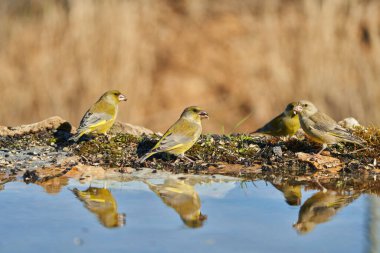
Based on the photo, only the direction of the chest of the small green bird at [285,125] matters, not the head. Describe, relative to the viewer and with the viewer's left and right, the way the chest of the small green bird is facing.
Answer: facing to the right of the viewer
